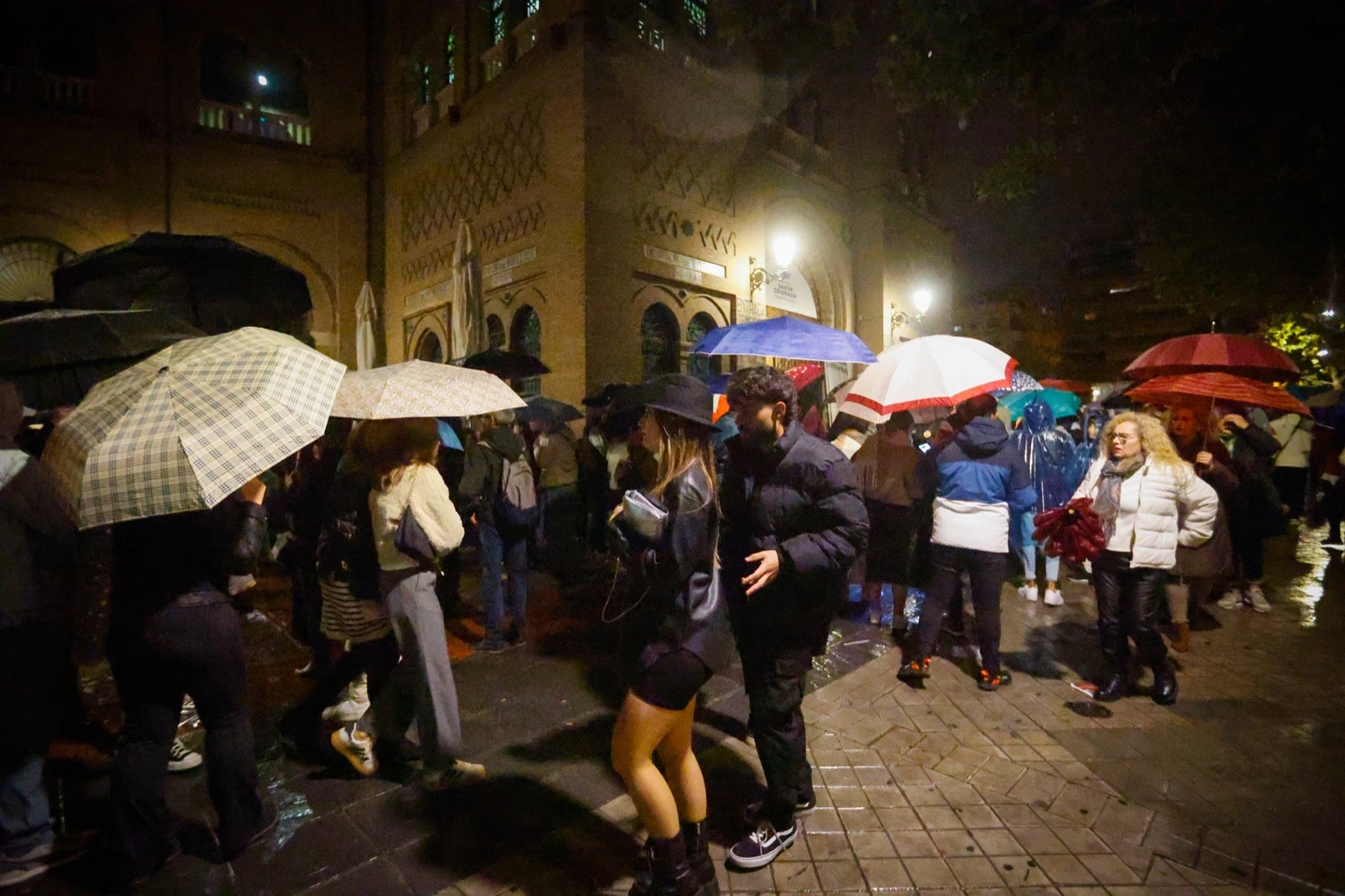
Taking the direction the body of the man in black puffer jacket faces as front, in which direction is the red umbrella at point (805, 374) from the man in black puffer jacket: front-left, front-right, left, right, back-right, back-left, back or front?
back-right

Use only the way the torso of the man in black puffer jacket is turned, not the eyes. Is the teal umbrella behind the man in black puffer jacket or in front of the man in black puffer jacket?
behind

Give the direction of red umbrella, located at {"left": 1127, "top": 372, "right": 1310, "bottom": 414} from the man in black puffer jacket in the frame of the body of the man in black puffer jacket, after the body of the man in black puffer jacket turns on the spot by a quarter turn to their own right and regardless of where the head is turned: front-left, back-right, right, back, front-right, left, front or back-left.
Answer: right

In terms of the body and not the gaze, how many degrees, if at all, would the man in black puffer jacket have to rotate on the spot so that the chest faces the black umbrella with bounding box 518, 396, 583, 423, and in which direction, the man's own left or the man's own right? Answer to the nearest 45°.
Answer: approximately 90° to the man's own right

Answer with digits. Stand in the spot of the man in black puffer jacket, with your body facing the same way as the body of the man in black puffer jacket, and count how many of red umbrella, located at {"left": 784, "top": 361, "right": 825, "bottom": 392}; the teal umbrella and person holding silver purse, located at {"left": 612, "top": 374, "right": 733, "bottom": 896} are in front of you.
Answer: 1

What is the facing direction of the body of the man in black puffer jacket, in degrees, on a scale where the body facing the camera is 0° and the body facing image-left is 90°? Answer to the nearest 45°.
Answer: approximately 45°

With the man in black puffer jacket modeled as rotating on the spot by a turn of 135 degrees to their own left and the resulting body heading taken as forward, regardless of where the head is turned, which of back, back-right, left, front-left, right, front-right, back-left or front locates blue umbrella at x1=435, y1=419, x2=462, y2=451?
back-left

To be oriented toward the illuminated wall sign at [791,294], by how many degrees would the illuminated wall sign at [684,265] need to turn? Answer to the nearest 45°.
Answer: approximately 90° to its left

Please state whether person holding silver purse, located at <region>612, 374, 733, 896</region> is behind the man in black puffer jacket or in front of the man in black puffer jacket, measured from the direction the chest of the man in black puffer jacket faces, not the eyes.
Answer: in front

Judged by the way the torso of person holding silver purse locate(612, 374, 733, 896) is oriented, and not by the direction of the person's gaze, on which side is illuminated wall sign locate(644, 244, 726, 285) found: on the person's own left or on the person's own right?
on the person's own right
